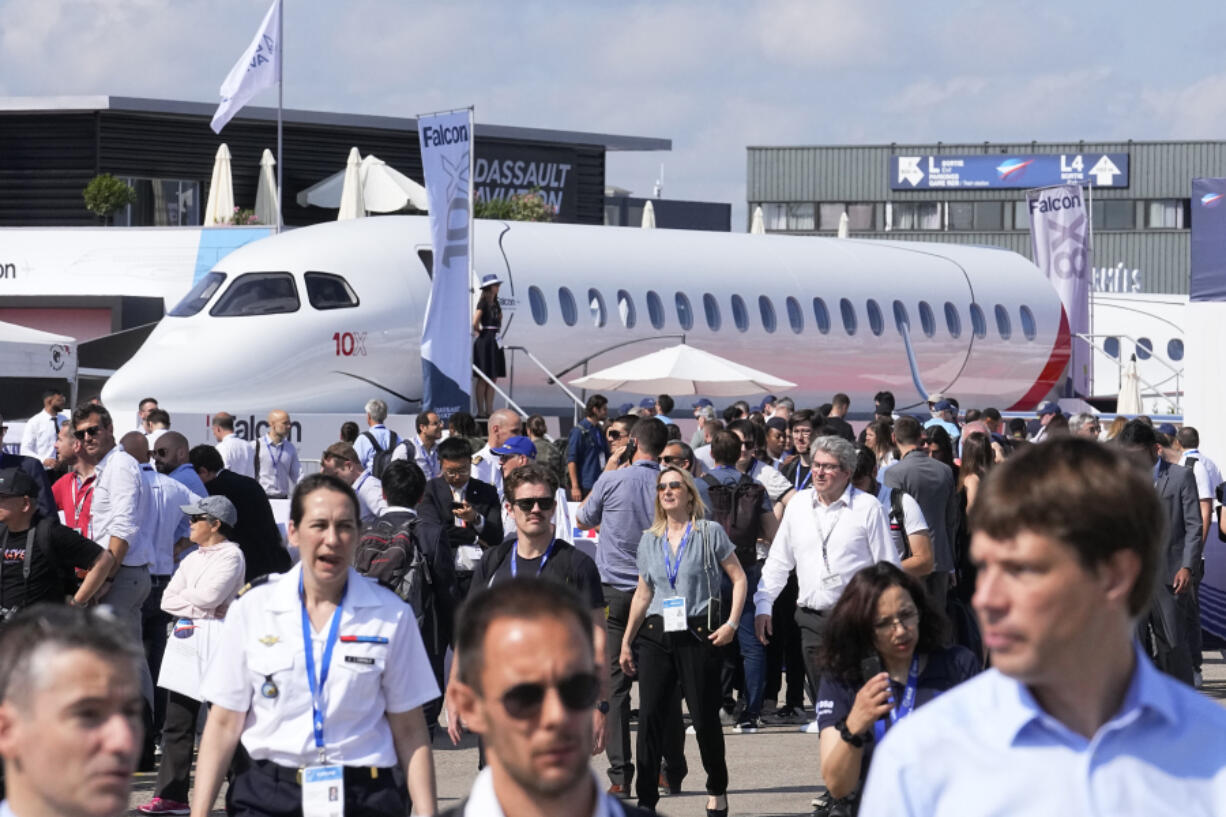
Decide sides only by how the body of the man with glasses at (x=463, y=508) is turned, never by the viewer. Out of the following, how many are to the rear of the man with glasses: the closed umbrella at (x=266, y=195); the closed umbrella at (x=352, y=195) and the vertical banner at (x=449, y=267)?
3

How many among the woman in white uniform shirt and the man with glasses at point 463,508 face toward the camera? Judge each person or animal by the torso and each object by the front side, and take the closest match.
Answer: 2

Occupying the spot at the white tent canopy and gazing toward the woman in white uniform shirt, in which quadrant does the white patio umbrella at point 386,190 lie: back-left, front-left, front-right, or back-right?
back-left

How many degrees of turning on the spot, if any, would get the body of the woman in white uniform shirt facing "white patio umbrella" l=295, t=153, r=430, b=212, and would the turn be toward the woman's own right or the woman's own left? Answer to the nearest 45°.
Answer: approximately 180°

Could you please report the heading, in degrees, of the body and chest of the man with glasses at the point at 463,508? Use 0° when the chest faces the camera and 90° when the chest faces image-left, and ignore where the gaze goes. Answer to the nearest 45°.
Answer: approximately 0°

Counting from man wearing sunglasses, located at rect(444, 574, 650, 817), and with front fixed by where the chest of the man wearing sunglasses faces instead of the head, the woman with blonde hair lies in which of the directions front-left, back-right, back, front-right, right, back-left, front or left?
back-left

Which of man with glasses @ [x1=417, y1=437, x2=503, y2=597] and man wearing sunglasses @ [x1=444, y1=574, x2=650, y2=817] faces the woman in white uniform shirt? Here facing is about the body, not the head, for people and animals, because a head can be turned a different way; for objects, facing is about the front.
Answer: the man with glasses

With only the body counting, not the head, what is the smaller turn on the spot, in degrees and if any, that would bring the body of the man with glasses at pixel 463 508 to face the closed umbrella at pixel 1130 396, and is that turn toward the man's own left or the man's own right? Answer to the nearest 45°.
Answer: approximately 135° to the man's own left

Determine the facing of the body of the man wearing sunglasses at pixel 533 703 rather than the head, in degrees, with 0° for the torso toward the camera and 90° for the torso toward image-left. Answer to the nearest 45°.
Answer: approximately 315°

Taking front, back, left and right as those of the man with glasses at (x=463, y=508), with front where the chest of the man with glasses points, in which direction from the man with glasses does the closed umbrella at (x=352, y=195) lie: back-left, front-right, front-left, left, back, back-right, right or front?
back

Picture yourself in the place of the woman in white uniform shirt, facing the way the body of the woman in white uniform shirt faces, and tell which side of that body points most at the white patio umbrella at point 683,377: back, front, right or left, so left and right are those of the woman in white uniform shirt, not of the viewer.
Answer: back

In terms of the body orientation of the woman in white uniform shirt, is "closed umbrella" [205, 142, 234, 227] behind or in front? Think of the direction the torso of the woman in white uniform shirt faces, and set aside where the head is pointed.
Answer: behind
